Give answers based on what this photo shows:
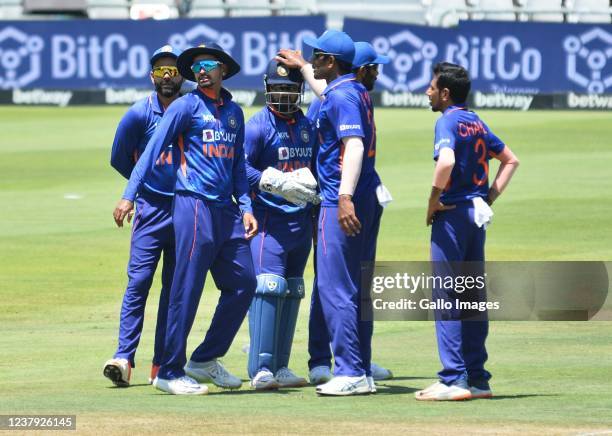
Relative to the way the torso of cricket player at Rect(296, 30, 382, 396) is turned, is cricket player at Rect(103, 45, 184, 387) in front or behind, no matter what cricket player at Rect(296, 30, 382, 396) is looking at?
in front

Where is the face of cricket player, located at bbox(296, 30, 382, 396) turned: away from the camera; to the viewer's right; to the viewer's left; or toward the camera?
to the viewer's left

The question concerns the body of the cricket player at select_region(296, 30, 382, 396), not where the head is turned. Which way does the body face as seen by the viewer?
to the viewer's left

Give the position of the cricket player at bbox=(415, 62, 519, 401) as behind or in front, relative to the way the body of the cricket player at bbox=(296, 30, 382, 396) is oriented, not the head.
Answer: behind

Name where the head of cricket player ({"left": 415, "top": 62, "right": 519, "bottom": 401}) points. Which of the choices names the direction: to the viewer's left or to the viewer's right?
to the viewer's left

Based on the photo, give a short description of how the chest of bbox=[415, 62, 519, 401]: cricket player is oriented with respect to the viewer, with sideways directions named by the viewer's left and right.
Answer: facing away from the viewer and to the left of the viewer

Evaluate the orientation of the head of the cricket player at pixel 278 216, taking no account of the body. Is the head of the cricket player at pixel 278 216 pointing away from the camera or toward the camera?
toward the camera

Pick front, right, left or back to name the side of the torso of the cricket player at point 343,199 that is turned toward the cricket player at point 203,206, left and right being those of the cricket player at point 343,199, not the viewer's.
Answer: front

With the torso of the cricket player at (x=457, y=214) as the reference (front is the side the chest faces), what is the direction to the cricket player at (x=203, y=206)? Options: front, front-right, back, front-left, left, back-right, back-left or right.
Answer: front-left
